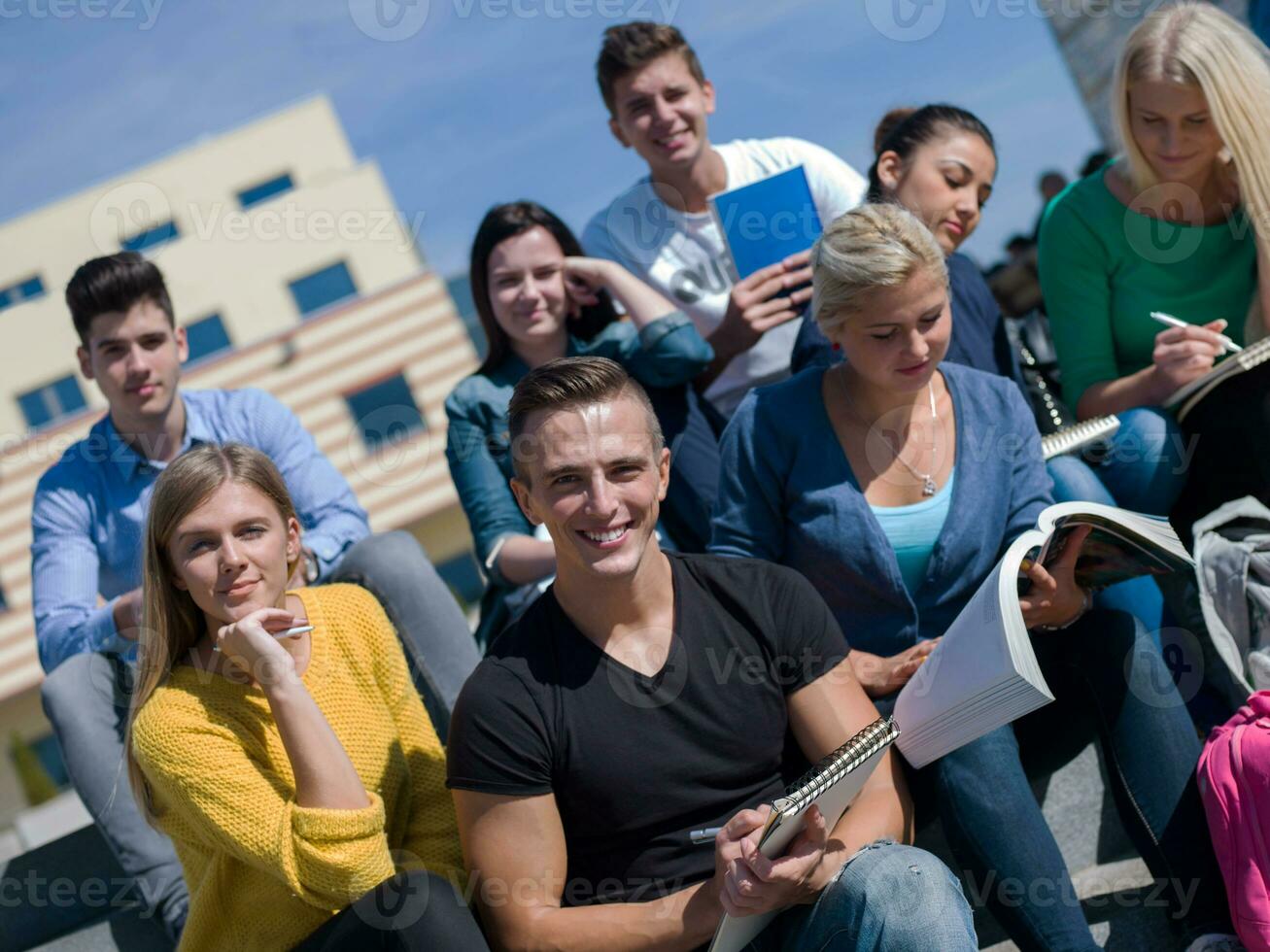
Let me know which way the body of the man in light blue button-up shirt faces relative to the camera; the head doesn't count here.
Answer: toward the camera

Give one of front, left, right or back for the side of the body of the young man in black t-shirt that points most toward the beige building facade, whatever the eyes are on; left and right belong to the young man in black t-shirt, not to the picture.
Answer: back

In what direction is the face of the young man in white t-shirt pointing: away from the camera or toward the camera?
toward the camera

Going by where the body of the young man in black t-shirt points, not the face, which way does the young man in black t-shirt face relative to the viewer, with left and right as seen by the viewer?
facing the viewer

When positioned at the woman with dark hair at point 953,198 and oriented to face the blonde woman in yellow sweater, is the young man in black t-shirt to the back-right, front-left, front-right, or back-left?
front-left

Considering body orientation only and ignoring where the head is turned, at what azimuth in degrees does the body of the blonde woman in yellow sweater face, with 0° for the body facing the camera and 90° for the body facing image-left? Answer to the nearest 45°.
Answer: approximately 315°

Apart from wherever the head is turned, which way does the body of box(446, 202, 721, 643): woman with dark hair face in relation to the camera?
toward the camera

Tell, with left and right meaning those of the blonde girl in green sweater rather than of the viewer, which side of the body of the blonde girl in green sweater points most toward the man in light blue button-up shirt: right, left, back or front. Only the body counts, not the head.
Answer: right

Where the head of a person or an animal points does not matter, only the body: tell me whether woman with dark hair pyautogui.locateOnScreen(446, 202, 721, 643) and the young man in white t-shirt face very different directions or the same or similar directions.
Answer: same or similar directions

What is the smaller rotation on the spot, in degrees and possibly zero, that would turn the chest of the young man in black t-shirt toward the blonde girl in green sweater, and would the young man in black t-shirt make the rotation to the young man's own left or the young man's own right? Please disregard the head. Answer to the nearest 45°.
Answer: approximately 135° to the young man's own left

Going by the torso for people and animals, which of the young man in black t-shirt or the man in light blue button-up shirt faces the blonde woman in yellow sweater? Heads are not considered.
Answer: the man in light blue button-up shirt
